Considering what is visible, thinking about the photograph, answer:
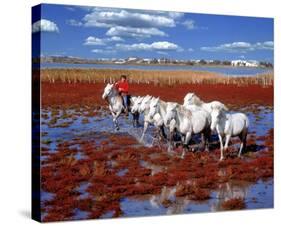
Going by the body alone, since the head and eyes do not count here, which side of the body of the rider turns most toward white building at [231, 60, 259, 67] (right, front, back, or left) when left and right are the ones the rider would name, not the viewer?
back

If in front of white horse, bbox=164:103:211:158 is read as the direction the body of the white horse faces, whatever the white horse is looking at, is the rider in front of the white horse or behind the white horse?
in front

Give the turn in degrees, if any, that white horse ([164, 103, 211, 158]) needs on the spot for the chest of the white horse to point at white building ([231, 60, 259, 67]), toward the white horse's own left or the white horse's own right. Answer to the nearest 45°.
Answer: approximately 180°

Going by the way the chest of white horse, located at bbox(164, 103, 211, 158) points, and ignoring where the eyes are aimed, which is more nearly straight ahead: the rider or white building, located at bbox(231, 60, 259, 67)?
the rider

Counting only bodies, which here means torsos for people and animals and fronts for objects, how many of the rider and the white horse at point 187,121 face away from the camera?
0

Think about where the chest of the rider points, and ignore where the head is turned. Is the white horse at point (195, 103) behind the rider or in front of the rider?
behind

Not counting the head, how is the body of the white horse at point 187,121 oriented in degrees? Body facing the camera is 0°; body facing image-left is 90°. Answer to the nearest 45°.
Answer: approximately 45°

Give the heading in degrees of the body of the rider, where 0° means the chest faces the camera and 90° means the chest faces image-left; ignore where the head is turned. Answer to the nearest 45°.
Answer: approximately 45°
